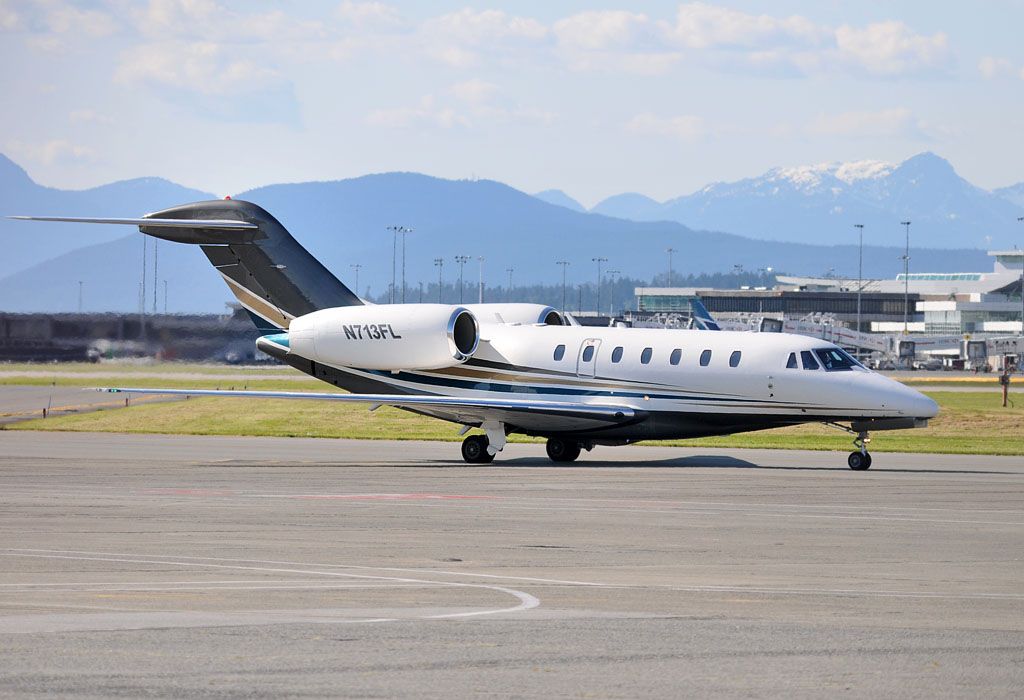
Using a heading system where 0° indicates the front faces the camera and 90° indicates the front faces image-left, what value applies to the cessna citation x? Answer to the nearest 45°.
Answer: approximately 315°
